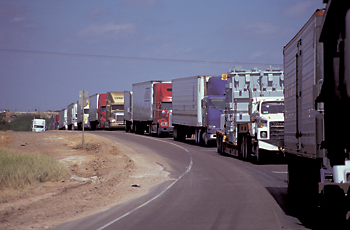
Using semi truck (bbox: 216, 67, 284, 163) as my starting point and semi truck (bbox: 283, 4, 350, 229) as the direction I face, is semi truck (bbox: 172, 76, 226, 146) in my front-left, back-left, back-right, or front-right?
back-right

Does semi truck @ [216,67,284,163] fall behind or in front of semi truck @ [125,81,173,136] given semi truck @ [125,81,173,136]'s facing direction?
in front

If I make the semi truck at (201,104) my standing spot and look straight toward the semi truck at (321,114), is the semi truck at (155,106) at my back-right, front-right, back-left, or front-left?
back-right

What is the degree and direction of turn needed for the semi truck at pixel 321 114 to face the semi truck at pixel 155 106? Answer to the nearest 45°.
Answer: approximately 180°

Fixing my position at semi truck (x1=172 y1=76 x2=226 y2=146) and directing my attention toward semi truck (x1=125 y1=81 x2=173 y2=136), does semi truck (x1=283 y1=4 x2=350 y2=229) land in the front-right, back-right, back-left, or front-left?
back-left

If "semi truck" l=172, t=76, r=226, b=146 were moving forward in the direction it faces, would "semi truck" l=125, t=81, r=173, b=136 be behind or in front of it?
behind

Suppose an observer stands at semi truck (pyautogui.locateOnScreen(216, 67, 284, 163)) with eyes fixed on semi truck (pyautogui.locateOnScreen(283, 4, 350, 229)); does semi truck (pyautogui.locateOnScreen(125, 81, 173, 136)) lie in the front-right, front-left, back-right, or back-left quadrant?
back-right

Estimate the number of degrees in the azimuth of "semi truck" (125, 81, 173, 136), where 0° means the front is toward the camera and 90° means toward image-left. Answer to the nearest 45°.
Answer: approximately 315°
